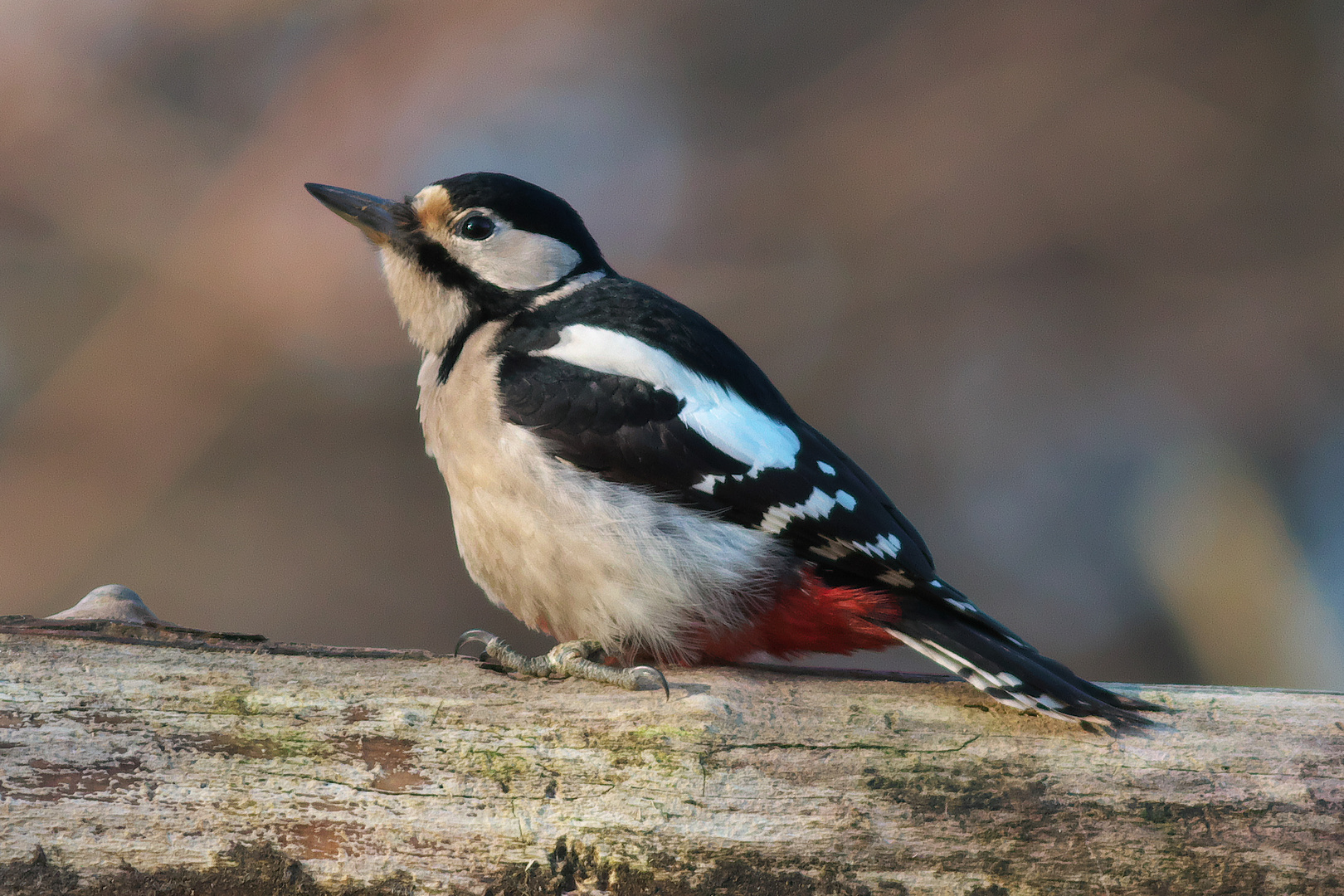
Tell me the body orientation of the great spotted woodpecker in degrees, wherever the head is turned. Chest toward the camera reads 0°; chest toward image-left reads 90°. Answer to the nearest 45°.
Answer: approximately 90°
